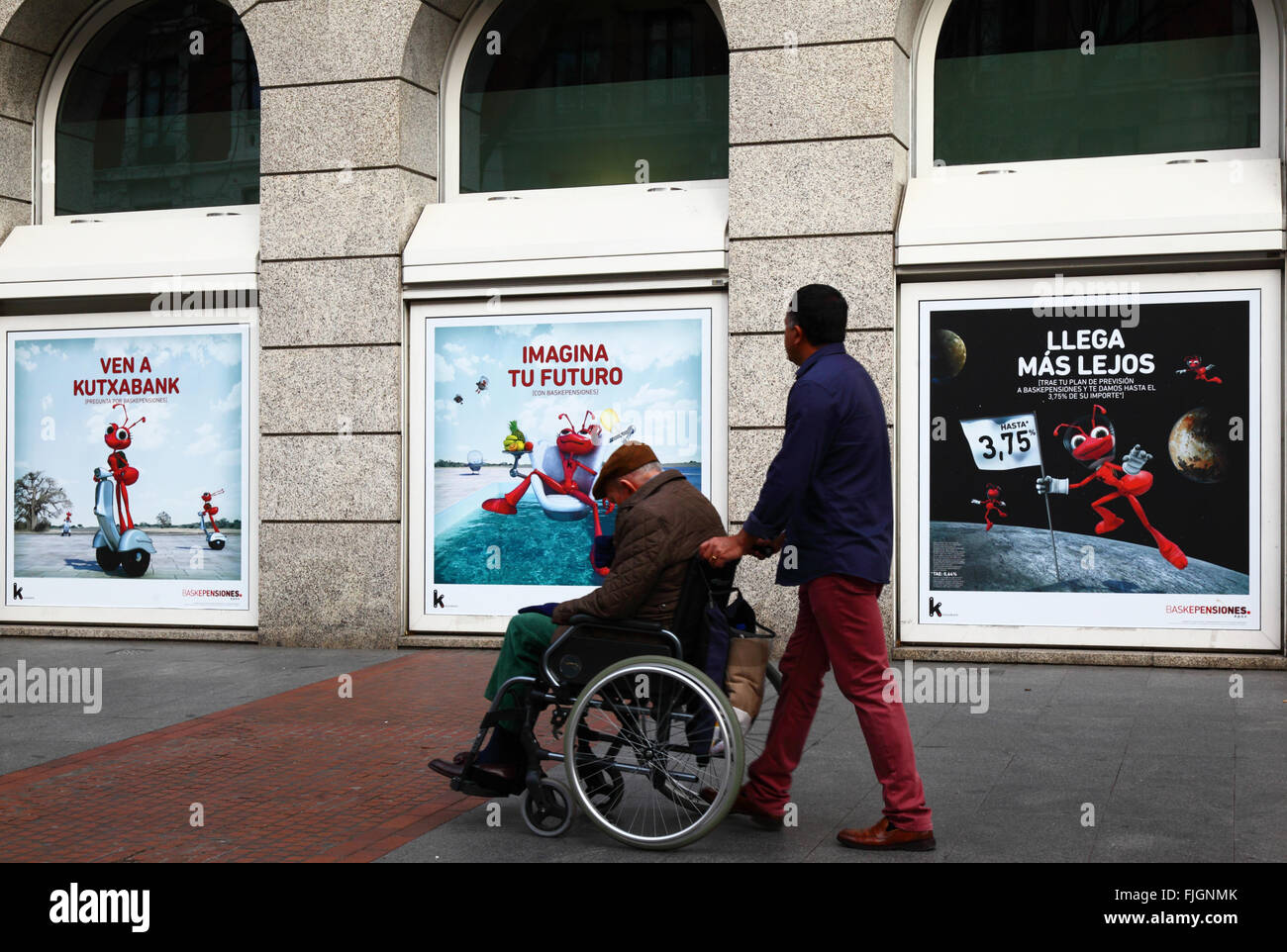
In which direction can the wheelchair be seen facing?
to the viewer's left
